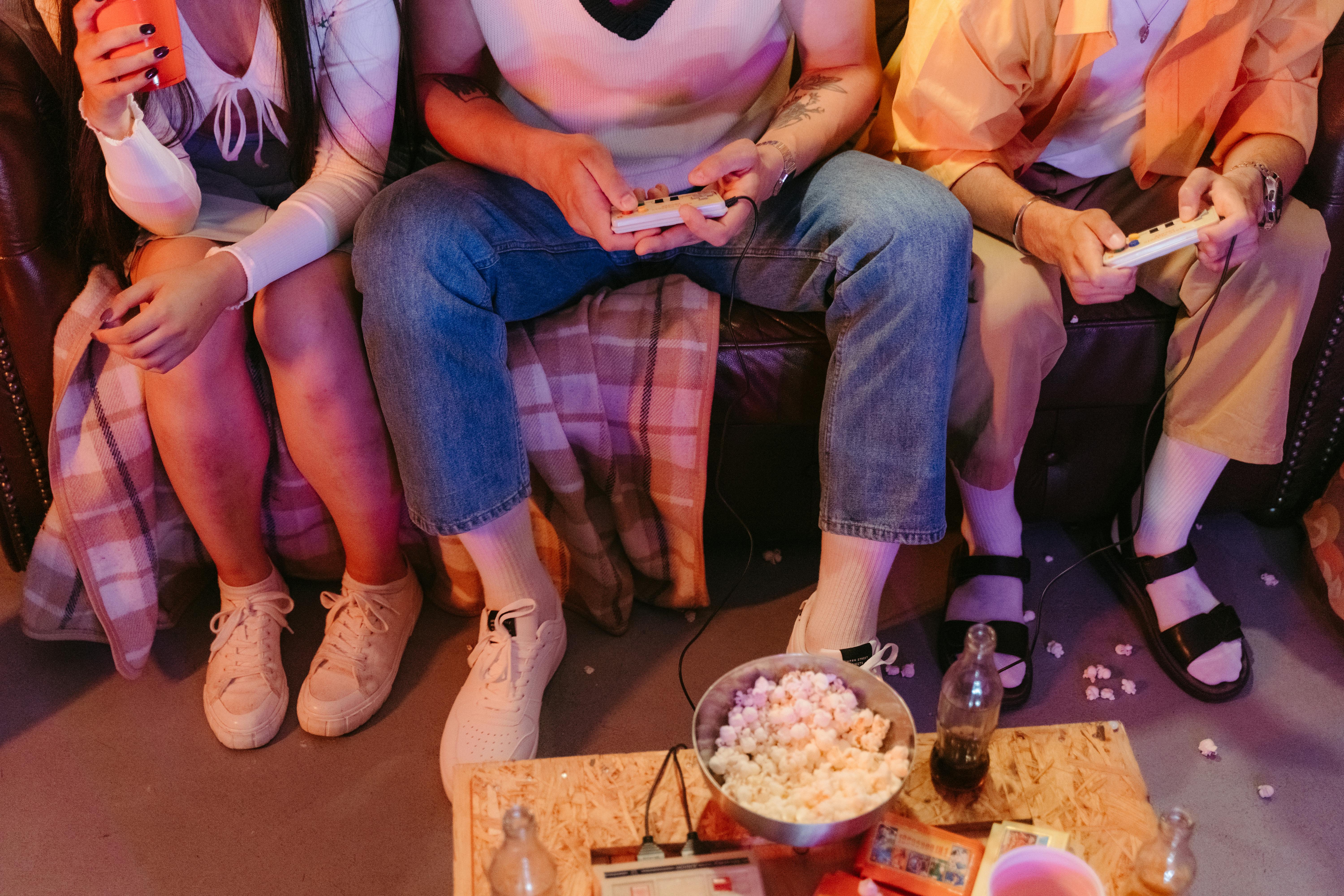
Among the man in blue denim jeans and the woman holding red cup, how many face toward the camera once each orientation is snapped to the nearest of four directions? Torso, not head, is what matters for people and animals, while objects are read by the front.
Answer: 2

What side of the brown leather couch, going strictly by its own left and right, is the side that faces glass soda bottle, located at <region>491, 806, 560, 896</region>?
front

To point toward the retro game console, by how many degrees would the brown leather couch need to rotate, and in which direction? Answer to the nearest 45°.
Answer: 0° — it already faces it

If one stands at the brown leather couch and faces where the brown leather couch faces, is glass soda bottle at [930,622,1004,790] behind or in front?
in front

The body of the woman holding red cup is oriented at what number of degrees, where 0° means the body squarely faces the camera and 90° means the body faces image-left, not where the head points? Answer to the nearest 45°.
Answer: approximately 0°

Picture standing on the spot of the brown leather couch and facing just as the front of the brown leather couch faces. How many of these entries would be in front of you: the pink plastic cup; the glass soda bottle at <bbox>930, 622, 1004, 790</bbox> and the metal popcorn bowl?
3

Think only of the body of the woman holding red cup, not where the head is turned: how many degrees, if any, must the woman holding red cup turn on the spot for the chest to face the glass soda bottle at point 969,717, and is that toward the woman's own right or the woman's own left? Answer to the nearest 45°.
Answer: approximately 45° to the woman's own left

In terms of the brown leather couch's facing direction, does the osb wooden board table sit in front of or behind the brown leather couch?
in front
